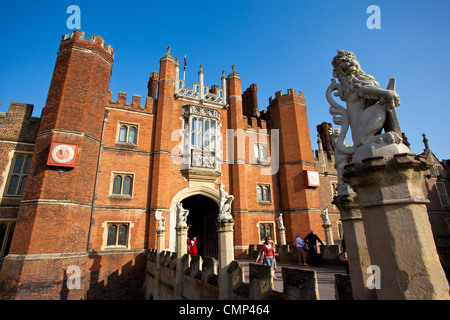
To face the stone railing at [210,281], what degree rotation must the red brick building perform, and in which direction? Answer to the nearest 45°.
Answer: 0° — it already faces it

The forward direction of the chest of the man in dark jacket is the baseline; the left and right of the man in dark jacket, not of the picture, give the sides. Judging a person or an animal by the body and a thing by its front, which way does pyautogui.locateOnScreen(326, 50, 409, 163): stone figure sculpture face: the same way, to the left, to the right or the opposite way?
to the right

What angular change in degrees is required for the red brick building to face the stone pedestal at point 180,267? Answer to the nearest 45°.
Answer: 0° — it already faces it

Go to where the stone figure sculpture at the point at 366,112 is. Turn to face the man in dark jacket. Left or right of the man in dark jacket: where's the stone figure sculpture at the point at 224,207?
left
